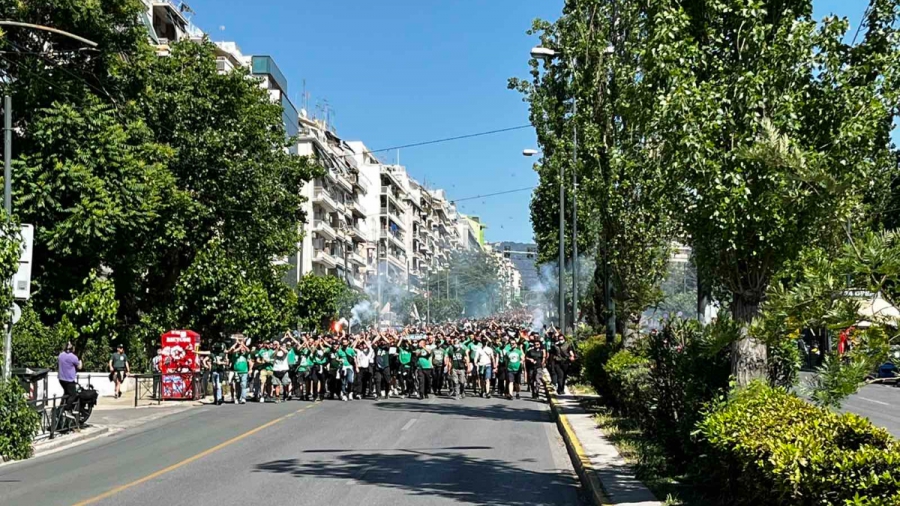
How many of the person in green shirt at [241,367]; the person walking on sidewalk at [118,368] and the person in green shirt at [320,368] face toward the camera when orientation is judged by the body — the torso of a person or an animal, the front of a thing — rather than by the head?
3

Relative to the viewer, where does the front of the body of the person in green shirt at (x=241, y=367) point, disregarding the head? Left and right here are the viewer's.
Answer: facing the viewer

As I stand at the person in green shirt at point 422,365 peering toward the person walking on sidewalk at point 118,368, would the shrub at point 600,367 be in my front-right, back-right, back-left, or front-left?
back-left

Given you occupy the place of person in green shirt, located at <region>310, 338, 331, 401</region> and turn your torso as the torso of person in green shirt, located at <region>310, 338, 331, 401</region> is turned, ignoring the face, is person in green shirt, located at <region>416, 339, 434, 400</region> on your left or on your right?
on your left

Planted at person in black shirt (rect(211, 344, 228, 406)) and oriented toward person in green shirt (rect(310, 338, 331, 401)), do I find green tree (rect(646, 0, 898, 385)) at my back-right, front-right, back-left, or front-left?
front-right

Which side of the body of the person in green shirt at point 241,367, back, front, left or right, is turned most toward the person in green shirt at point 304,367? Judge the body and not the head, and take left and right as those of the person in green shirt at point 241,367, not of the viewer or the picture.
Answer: left

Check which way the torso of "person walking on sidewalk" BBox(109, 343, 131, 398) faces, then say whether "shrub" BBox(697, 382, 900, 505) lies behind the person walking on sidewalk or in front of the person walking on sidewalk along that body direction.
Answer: in front

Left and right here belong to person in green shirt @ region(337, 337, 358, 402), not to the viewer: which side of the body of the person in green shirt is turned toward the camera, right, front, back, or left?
front

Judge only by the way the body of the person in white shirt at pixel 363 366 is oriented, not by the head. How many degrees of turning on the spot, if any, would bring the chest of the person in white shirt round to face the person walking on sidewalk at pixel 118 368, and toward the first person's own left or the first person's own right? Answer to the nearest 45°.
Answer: approximately 90° to the first person's own right

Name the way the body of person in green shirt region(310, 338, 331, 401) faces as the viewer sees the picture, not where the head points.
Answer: toward the camera

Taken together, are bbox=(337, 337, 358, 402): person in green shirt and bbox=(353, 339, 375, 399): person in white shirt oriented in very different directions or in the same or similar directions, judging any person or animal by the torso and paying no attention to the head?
same or similar directions
